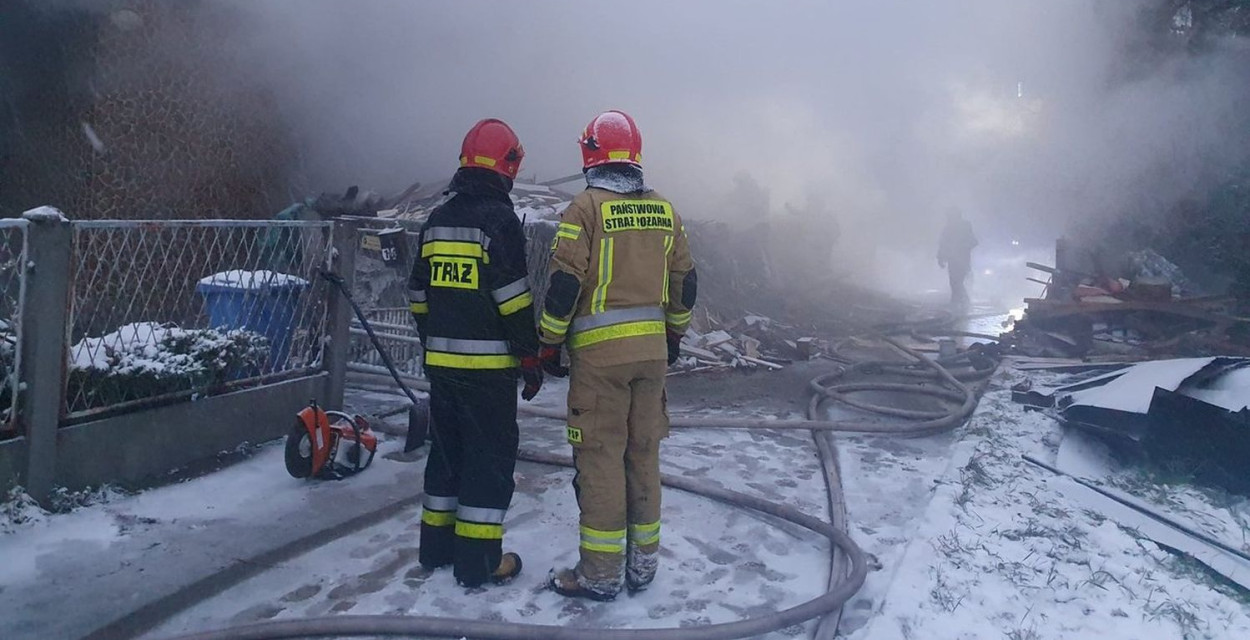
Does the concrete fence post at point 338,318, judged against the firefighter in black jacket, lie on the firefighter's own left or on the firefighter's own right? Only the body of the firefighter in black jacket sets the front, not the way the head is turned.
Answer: on the firefighter's own left

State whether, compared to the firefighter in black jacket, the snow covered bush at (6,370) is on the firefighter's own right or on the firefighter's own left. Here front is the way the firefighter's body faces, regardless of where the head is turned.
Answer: on the firefighter's own left

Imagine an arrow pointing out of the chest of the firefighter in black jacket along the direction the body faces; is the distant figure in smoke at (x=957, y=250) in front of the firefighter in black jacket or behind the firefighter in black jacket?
in front

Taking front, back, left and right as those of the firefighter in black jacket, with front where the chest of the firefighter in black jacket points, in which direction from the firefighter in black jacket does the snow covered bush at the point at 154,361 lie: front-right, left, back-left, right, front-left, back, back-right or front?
left

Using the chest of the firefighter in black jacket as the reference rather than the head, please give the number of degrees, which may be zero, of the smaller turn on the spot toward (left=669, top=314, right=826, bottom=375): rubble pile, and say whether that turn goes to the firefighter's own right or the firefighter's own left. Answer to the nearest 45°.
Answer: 0° — they already face it

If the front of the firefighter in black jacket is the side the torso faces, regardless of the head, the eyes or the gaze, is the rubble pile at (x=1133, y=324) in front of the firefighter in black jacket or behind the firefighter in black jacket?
in front

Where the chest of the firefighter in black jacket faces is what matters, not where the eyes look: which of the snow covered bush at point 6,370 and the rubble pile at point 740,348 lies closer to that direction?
the rubble pile

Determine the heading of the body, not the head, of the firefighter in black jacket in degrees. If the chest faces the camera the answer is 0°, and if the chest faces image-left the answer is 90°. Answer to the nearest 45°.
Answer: approximately 225°

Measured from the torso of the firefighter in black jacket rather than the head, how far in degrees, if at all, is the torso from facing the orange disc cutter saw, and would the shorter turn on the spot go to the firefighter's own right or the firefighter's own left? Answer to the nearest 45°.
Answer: approximately 90° to the firefighter's own left

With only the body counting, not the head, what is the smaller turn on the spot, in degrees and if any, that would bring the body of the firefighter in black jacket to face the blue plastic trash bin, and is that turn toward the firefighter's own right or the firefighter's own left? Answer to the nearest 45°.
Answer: approximately 90° to the firefighter's own left
